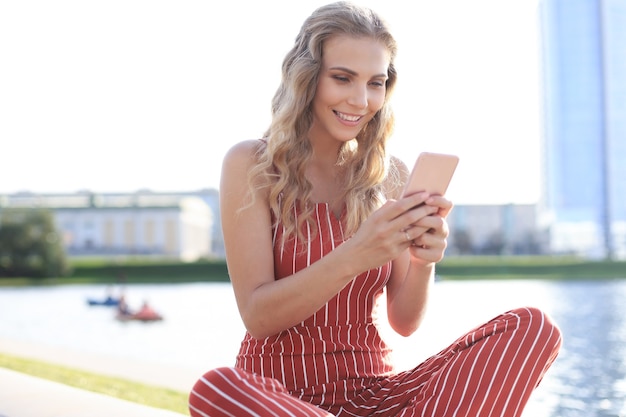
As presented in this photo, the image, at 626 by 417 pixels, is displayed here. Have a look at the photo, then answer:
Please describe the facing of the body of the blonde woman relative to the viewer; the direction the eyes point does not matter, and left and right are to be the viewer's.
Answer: facing the viewer and to the right of the viewer

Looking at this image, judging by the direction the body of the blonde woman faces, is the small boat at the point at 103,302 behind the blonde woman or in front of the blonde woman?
behind

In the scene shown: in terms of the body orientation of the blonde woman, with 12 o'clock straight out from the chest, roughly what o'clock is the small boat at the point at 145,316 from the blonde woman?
The small boat is roughly at 7 o'clock from the blonde woman.

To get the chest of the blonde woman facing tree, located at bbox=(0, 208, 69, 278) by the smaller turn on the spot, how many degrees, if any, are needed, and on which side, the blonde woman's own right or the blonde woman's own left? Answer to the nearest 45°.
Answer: approximately 180°

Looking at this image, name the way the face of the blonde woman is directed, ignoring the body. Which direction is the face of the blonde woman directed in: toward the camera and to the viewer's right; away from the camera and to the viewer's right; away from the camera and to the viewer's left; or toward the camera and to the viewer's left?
toward the camera and to the viewer's right
